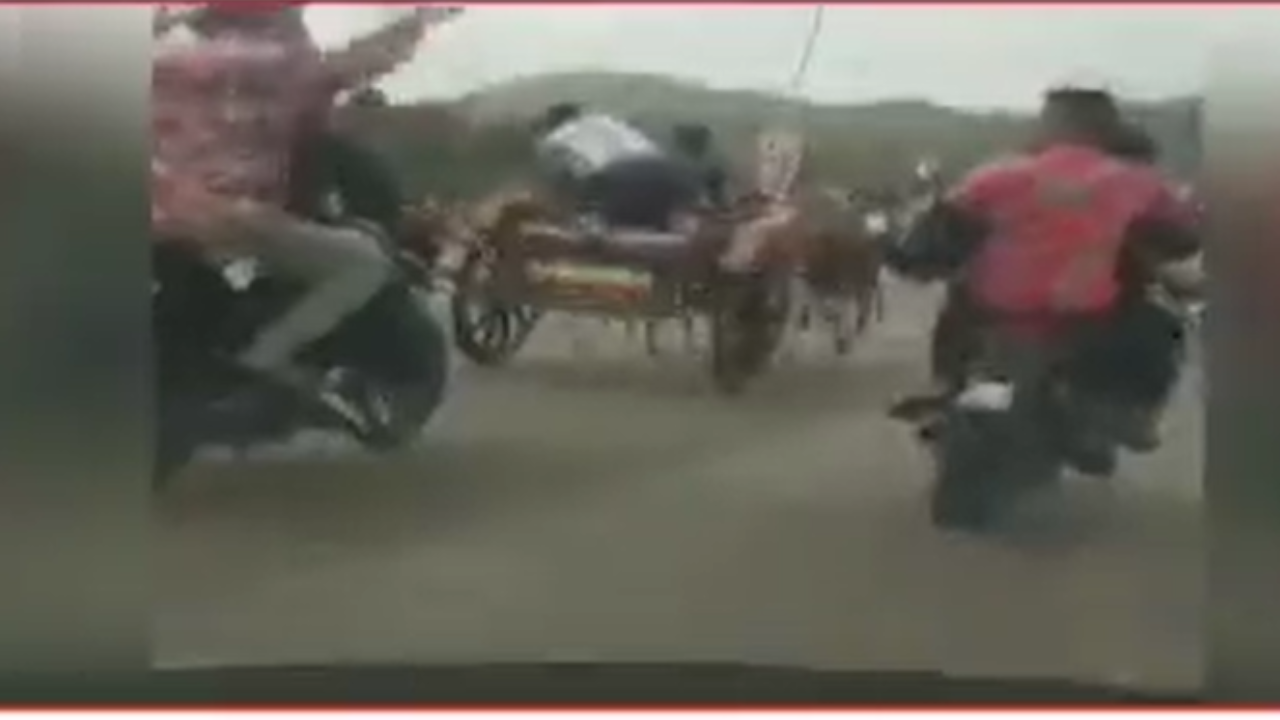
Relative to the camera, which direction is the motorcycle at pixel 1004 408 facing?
away from the camera

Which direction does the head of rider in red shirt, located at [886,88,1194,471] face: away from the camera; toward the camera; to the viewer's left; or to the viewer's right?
away from the camera

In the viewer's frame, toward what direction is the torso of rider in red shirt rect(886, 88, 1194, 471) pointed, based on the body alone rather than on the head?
away from the camera
